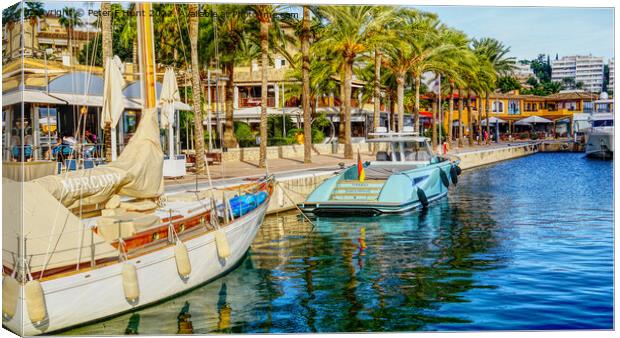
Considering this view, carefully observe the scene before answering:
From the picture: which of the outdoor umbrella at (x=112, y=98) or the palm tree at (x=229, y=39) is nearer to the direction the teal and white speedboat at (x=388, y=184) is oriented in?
the palm tree

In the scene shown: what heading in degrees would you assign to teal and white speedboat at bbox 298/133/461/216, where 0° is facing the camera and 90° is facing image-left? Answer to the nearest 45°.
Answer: approximately 225°

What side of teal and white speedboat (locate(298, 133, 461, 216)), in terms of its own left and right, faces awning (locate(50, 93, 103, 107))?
left

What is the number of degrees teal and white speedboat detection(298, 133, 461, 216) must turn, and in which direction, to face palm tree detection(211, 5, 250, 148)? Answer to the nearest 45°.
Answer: approximately 90° to its left

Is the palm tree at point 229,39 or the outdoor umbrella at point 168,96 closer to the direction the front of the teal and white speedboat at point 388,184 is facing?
the palm tree

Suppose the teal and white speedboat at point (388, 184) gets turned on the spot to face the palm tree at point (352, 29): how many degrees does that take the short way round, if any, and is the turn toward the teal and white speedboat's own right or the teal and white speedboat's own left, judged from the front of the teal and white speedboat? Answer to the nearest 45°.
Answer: approximately 45° to the teal and white speedboat's own left

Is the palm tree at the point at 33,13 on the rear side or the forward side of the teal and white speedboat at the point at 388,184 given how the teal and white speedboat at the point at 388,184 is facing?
on the rear side

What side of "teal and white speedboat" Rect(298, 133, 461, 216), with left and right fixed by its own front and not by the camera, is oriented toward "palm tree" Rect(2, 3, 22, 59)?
left

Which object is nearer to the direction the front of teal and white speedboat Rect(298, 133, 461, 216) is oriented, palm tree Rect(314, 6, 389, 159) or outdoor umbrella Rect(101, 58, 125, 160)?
the palm tree

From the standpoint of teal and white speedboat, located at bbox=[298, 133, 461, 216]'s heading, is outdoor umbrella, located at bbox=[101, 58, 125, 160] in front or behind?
behind
